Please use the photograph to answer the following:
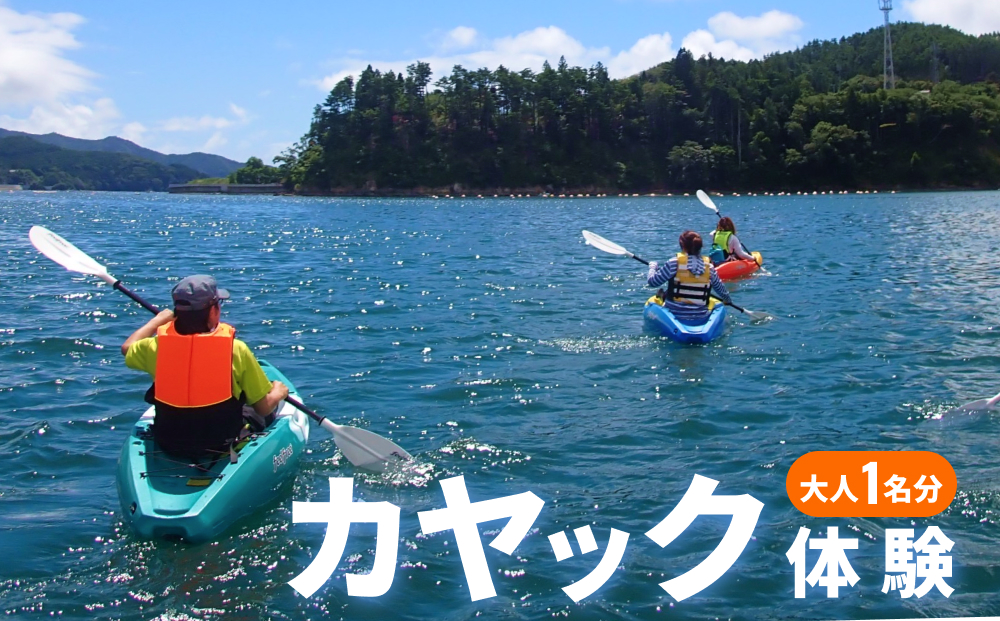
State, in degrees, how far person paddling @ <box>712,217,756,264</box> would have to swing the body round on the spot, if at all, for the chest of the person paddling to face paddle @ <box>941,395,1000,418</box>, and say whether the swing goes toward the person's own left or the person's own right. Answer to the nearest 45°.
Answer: approximately 135° to the person's own right

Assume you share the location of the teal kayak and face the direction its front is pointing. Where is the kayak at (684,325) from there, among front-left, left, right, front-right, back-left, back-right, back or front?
front

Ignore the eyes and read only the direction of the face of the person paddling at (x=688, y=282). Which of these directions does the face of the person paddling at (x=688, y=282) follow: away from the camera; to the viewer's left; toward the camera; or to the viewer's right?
away from the camera

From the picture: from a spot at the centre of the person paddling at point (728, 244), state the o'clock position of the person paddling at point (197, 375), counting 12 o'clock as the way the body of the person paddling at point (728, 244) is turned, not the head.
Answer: the person paddling at point (197, 375) is roughly at 5 o'clock from the person paddling at point (728, 244).

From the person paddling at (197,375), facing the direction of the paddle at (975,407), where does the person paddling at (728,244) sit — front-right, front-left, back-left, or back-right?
front-left

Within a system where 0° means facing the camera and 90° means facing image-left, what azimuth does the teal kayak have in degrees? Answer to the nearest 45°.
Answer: approximately 225°

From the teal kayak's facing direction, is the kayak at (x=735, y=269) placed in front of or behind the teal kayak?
in front

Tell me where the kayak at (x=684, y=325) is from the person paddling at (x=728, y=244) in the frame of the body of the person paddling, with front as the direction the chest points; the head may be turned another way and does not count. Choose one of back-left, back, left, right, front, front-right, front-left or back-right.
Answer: back-right

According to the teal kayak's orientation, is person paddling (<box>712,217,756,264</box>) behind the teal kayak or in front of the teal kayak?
in front

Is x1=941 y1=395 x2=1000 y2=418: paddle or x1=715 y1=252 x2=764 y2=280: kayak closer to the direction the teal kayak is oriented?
the kayak

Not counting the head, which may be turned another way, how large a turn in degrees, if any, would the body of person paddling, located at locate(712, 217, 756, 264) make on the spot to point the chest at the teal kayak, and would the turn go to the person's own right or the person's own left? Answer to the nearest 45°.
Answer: approximately 135° to the person's own right

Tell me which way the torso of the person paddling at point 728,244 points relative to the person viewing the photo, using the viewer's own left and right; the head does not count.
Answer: facing away from the viewer and to the right of the viewer

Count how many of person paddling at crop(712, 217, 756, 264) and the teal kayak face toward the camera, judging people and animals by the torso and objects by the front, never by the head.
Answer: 0
